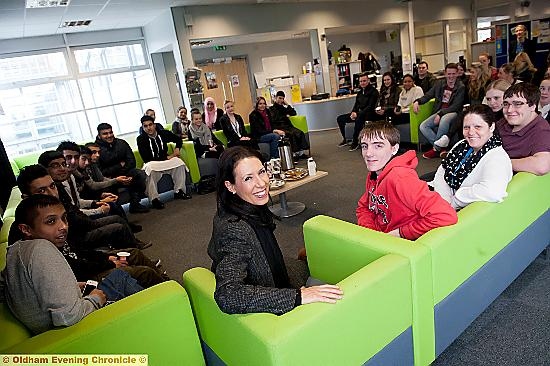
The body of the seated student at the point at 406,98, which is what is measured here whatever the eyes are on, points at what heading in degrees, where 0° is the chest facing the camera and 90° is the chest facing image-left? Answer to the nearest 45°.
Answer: approximately 45°

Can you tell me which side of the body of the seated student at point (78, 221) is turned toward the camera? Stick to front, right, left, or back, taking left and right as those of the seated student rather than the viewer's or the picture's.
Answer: right

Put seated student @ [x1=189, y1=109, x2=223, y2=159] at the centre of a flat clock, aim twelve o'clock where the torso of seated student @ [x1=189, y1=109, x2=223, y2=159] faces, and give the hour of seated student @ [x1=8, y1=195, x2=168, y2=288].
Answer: seated student @ [x1=8, y1=195, x2=168, y2=288] is roughly at 2 o'clock from seated student @ [x1=189, y1=109, x2=223, y2=159].

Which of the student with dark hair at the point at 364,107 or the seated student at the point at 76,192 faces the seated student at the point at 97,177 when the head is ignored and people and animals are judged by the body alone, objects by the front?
the student with dark hair
